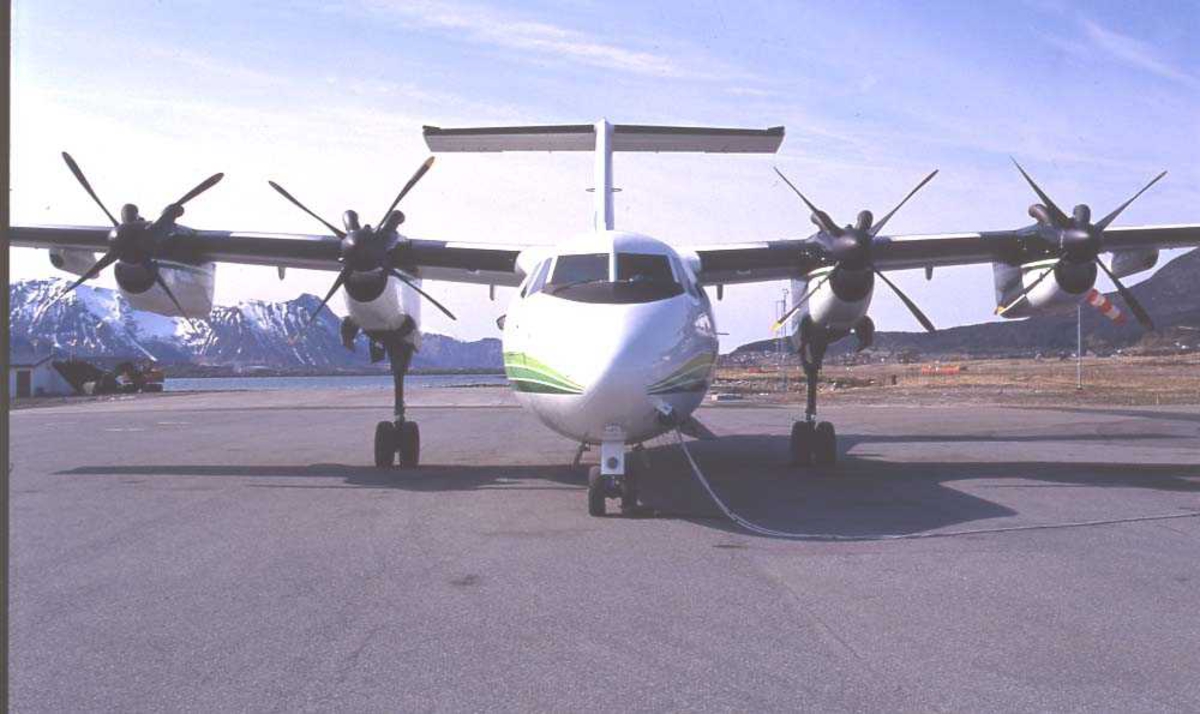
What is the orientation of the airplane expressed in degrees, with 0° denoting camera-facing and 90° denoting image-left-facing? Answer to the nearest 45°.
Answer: approximately 0°
